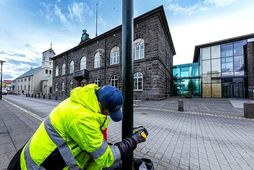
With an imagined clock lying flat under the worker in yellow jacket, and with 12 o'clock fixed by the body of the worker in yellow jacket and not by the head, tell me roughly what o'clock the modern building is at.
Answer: The modern building is roughly at 11 o'clock from the worker in yellow jacket.

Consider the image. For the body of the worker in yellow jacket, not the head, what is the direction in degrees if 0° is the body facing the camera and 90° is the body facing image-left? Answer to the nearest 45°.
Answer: approximately 270°

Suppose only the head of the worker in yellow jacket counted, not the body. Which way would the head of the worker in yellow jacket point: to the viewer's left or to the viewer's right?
to the viewer's right
